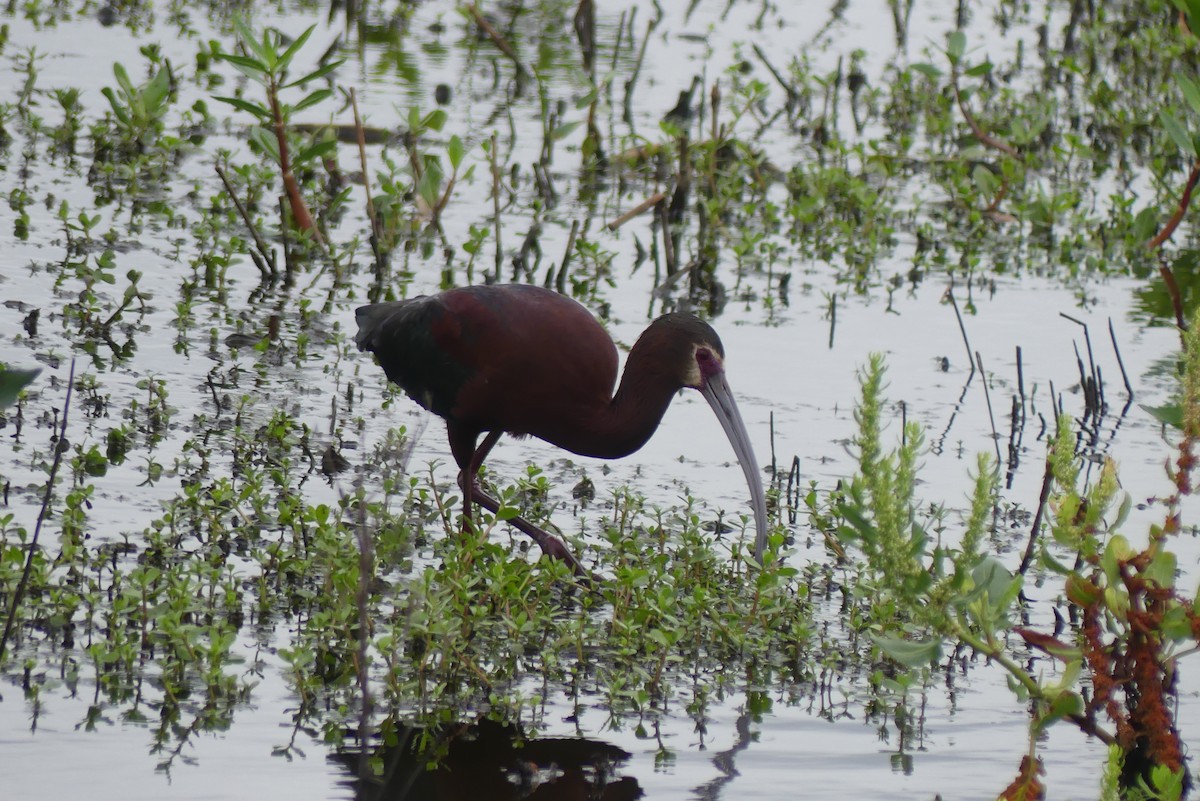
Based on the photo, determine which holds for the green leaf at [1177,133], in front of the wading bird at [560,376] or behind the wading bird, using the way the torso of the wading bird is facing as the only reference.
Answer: in front

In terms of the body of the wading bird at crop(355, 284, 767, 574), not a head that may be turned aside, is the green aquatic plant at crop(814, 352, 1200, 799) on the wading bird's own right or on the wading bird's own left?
on the wading bird's own right

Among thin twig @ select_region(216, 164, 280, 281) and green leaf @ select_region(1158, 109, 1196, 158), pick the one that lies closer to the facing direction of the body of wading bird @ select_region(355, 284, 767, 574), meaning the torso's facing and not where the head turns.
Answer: the green leaf

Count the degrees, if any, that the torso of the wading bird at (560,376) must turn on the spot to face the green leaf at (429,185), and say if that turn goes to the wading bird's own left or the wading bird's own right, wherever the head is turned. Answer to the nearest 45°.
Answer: approximately 90° to the wading bird's own left

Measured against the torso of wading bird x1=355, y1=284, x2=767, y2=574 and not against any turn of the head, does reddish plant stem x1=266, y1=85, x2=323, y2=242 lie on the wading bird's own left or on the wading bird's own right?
on the wading bird's own left

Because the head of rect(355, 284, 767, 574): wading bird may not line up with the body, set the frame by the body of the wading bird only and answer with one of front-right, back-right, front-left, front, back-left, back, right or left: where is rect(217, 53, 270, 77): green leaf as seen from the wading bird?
back-left

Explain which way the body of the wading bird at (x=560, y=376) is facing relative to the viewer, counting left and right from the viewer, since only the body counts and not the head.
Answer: facing to the right of the viewer

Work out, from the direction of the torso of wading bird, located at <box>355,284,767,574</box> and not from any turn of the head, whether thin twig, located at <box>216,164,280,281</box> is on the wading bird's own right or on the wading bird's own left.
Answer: on the wading bird's own left
